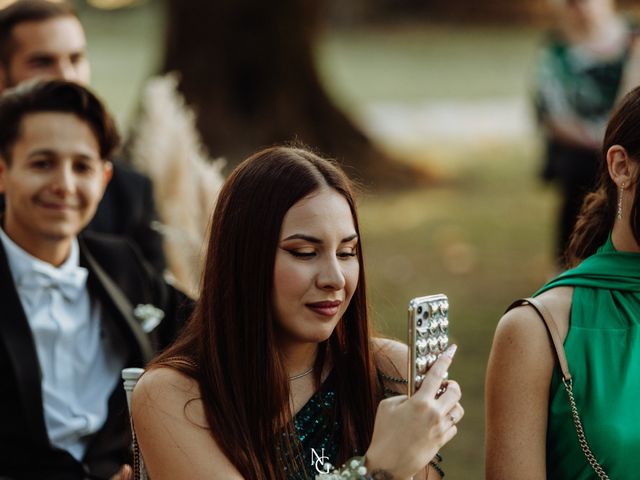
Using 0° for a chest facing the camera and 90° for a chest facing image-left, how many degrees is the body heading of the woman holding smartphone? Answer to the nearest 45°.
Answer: approximately 315°

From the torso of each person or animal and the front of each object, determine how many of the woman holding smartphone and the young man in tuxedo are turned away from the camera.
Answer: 0

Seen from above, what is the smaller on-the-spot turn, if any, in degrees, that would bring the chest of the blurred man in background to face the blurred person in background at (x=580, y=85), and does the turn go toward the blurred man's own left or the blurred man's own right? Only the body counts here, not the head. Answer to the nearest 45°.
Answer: approximately 90° to the blurred man's own left

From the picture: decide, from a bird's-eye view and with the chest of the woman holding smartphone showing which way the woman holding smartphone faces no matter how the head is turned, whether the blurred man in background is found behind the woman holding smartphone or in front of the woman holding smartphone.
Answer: behind

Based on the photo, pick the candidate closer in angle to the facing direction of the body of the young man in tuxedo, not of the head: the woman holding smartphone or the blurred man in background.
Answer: the woman holding smartphone

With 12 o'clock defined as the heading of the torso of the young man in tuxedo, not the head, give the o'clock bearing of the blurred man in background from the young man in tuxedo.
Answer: The blurred man in background is roughly at 6 o'clock from the young man in tuxedo.

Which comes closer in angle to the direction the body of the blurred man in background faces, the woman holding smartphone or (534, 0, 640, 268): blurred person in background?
the woman holding smartphone

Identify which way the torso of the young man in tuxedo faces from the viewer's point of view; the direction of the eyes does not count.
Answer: toward the camera

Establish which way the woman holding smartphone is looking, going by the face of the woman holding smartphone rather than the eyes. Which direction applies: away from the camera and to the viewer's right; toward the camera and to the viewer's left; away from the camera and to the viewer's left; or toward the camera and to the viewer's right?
toward the camera and to the viewer's right

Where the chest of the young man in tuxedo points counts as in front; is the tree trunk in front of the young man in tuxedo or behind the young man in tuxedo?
behind
